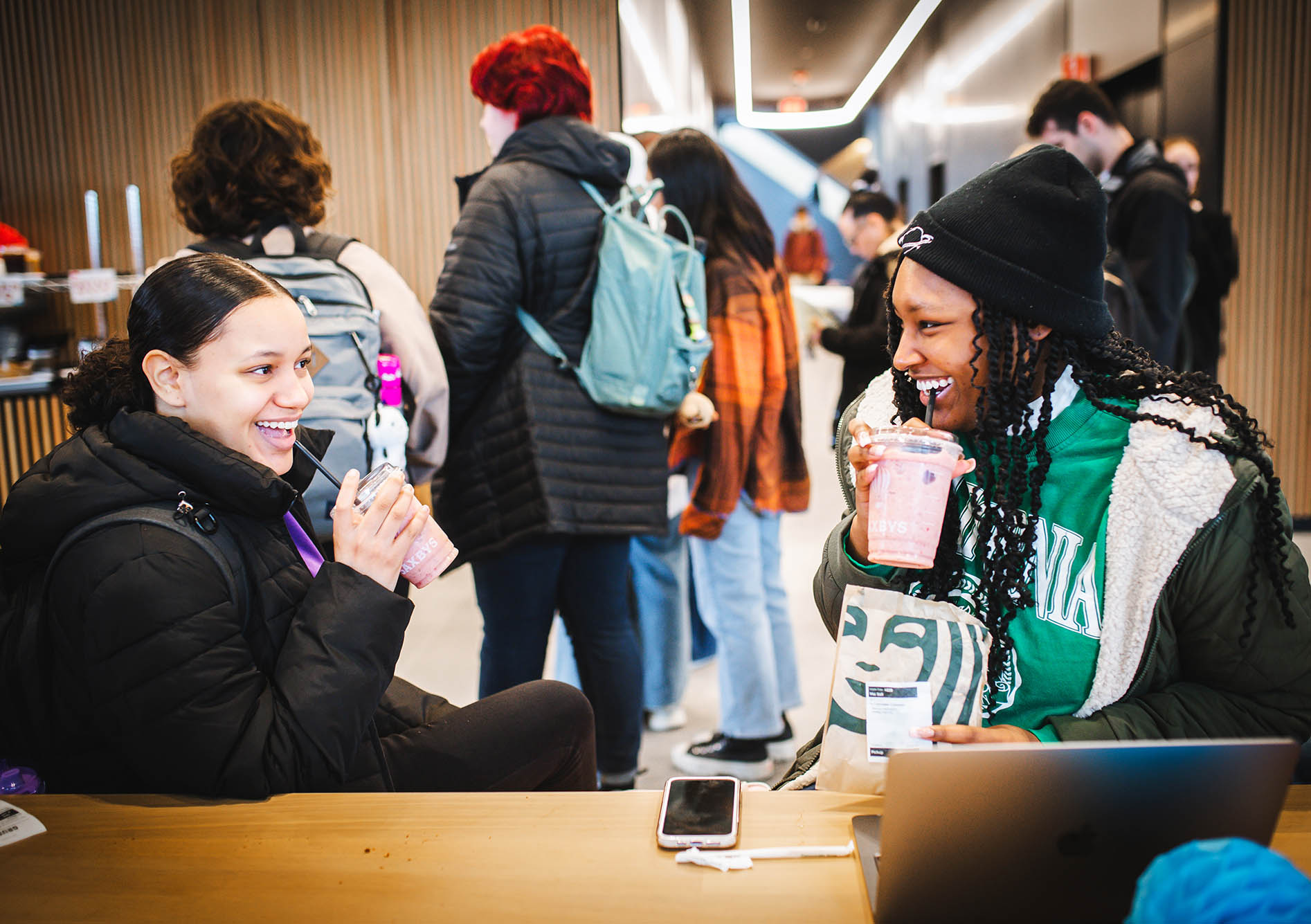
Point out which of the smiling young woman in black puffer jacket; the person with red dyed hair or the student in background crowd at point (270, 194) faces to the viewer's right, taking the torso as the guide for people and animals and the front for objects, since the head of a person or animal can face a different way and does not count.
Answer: the smiling young woman in black puffer jacket

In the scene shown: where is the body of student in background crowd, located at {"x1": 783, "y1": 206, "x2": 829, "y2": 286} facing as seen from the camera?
toward the camera

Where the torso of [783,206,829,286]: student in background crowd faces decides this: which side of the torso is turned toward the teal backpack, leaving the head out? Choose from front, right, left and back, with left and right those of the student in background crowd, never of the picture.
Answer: front

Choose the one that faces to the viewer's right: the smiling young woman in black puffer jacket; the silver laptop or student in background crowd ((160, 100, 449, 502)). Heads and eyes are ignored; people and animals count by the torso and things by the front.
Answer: the smiling young woman in black puffer jacket

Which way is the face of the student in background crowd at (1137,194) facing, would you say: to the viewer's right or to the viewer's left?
to the viewer's left

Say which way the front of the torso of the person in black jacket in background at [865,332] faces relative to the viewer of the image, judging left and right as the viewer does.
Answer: facing to the left of the viewer

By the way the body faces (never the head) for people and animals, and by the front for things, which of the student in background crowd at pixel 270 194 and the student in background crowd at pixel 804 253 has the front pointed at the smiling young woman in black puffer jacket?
the student in background crowd at pixel 804 253

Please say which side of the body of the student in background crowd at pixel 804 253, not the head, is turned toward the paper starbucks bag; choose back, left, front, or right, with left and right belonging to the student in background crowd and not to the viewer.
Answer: front

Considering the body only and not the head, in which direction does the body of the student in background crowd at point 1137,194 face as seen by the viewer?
to the viewer's left

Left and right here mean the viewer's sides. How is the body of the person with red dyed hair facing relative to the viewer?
facing away from the viewer and to the left of the viewer

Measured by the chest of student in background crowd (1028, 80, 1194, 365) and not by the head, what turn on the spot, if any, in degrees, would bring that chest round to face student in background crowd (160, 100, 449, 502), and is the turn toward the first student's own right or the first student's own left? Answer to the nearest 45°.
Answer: approximately 45° to the first student's own left

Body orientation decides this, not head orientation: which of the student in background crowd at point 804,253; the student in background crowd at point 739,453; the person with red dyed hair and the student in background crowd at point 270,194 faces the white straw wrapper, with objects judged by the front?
the student in background crowd at point 804,253

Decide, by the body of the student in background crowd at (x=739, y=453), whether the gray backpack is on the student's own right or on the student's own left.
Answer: on the student's own left

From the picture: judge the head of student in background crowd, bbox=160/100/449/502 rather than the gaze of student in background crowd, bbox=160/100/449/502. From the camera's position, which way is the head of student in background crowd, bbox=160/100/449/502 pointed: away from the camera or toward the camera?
away from the camera
